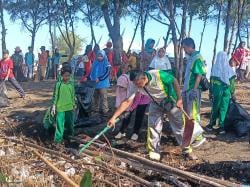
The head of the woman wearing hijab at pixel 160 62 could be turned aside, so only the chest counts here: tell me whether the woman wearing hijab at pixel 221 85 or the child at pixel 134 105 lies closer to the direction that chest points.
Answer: the child

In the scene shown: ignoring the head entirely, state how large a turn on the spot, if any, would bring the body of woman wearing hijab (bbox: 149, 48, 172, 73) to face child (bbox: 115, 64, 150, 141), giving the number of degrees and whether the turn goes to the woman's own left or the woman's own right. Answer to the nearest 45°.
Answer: approximately 45° to the woman's own right

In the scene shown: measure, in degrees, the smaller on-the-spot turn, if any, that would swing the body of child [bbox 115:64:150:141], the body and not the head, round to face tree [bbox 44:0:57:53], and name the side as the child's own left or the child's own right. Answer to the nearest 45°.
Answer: approximately 135° to the child's own right

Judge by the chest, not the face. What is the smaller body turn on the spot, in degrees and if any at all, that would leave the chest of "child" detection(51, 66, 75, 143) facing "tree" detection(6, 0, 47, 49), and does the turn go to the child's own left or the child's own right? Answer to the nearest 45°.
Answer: approximately 180°

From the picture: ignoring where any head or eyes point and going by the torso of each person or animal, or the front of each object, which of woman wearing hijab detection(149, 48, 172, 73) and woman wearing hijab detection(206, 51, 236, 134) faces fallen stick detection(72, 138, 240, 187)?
woman wearing hijab detection(149, 48, 172, 73)

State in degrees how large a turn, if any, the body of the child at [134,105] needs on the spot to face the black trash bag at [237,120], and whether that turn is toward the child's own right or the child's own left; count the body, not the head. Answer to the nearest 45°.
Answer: approximately 135° to the child's own left

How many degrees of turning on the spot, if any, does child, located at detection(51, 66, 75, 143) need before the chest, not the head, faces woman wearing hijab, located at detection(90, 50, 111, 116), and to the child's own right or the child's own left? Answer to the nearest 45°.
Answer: approximately 135° to the child's own left

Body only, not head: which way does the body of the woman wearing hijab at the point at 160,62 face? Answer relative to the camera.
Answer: toward the camera

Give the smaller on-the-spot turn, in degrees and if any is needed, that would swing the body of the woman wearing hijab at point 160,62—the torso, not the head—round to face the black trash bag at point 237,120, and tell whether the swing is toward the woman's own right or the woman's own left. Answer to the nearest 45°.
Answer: approximately 90° to the woman's own left

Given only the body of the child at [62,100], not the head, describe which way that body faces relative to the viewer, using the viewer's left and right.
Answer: facing the viewer
